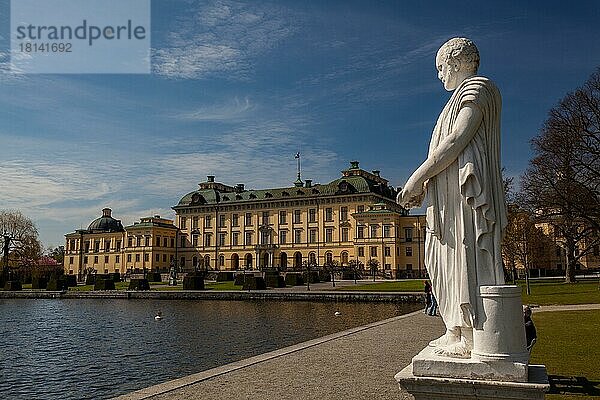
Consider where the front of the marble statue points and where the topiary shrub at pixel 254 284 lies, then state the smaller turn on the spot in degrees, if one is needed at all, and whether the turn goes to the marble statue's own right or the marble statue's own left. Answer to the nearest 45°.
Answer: approximately 90° to the marble statue's own right

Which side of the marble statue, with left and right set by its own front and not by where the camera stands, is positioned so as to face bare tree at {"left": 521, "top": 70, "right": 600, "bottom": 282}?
right

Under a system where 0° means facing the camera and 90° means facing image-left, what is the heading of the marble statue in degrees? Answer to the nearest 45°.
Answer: approximately 90°

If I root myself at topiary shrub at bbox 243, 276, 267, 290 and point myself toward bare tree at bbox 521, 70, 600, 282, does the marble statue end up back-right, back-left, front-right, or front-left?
front-right
